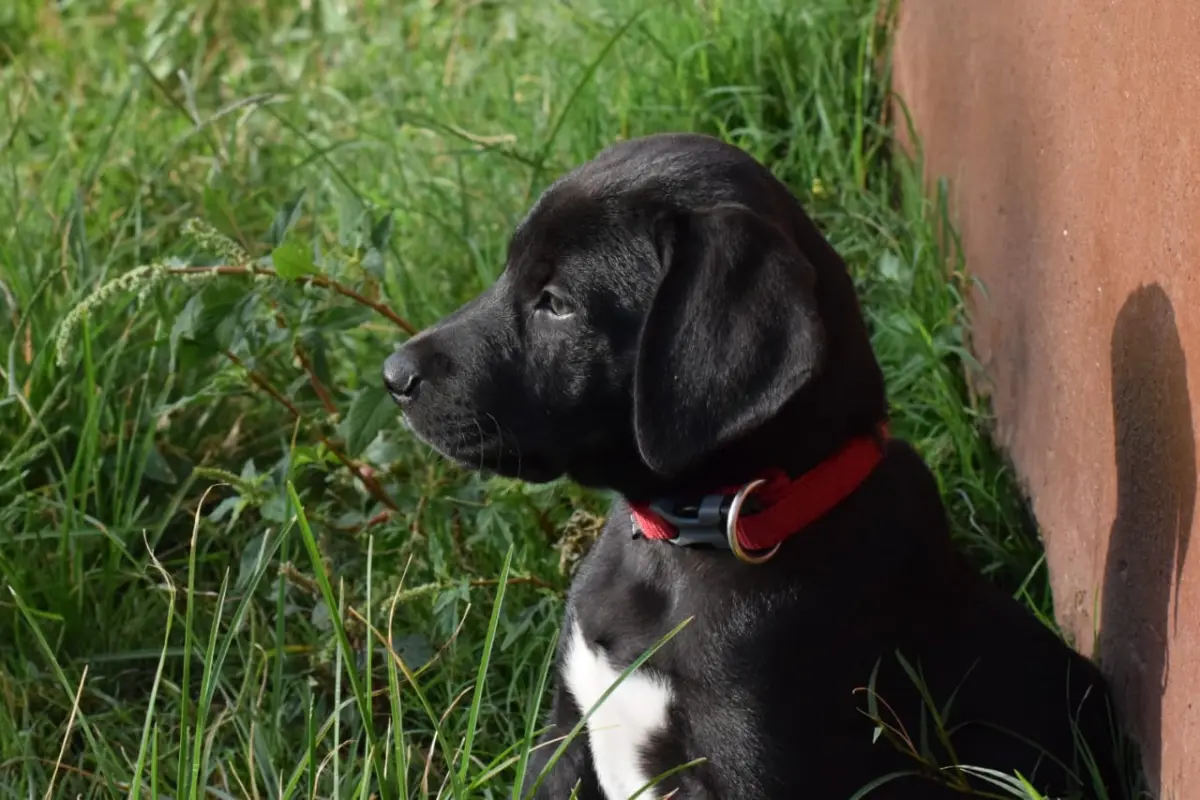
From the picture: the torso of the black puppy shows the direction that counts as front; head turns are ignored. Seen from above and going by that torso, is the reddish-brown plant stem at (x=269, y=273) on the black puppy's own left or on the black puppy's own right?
on the black puppy's own right

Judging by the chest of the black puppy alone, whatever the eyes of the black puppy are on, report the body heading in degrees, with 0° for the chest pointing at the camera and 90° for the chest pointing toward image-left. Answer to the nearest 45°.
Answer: approximately 45°

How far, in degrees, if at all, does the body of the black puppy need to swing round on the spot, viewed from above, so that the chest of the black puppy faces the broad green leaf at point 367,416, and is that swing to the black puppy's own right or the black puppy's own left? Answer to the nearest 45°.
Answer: approximately 90° to the black puppy's own right
